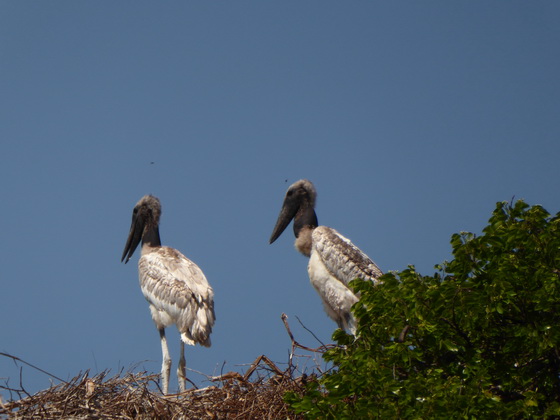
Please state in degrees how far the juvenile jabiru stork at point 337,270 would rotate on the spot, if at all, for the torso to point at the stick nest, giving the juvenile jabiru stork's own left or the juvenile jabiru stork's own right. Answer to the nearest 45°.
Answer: approximately 45° to the juvenile jabiru stork's own left

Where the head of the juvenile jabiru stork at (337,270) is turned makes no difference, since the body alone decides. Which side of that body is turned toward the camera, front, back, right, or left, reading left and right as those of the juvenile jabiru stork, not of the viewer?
left

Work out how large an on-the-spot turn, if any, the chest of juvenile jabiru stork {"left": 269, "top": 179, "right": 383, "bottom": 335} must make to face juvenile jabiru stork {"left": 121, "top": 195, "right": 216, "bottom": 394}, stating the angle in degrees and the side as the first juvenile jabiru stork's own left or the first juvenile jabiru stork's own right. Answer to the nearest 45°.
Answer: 0° — it already faces it

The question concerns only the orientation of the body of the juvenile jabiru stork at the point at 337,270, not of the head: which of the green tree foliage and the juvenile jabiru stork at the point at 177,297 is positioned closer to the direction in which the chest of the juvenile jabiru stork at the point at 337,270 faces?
the juvenile jabiru stork

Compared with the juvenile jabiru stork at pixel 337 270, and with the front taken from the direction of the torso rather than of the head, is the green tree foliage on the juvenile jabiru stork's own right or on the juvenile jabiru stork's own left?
on the juvenile jabiru stork's own left
